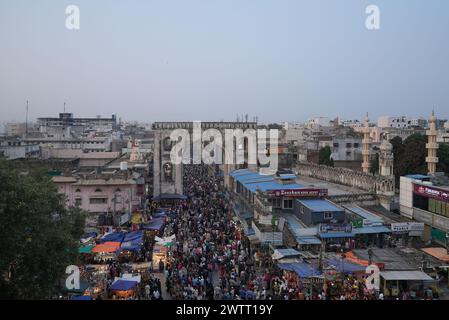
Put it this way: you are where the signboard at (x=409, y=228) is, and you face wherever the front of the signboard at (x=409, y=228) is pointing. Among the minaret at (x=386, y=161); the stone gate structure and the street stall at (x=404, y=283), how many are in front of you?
1

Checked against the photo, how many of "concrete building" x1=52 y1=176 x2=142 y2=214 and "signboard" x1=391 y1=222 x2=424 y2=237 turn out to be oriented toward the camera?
2
